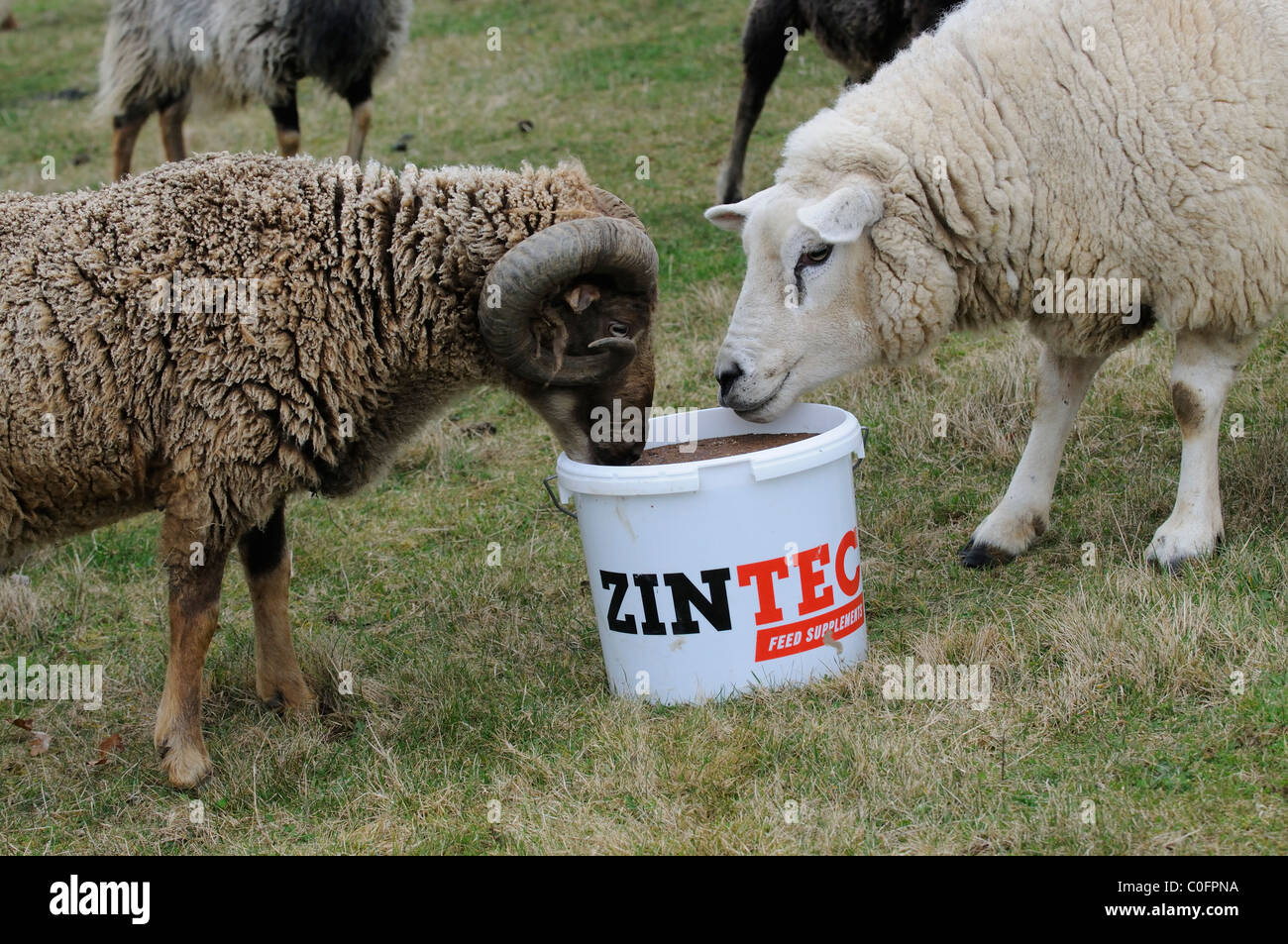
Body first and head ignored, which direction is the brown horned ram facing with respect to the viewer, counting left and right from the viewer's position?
facing to the right of the viewer

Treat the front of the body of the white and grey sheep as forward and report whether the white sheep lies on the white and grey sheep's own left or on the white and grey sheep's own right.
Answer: on the white and grey sheep's own right

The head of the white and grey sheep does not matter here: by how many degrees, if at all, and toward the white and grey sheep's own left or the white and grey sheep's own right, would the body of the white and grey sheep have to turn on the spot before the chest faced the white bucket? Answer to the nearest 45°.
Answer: approximately 90° to the white and grey sheep's own right

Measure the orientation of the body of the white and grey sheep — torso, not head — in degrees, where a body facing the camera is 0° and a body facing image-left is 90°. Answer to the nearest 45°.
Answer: approximately 270°

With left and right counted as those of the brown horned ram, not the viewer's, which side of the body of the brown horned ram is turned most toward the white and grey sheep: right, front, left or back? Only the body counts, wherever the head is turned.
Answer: left

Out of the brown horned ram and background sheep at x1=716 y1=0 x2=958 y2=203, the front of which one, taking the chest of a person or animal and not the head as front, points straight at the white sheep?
the brown horned ram

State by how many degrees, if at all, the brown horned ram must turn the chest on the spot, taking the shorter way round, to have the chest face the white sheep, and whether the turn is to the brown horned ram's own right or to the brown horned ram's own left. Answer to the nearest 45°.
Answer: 0° — it already faces it

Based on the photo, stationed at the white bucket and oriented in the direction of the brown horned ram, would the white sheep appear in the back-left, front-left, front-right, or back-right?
back-right

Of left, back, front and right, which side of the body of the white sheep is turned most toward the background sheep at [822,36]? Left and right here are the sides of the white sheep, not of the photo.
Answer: right

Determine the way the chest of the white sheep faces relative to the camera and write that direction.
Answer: to the viewer's left
